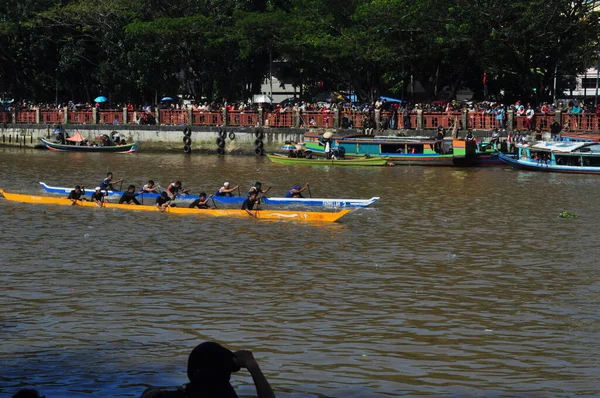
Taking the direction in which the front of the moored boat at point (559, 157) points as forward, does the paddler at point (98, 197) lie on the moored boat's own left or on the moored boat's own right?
on the moored boat's own left

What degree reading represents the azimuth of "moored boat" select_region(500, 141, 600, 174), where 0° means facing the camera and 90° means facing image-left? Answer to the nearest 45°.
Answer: approximately 90°

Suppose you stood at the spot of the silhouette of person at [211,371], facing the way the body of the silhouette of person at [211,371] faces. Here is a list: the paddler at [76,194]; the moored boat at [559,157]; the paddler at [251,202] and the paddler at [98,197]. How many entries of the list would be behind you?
0

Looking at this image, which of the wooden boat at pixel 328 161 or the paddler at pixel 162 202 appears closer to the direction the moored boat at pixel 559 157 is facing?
the wooden boat

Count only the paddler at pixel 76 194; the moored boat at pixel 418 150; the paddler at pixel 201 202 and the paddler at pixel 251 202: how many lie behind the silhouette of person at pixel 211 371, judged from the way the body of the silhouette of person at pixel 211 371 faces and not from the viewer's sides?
0

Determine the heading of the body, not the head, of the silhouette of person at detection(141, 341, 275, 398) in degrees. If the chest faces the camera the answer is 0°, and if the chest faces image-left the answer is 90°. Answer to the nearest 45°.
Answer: approximately 225°
